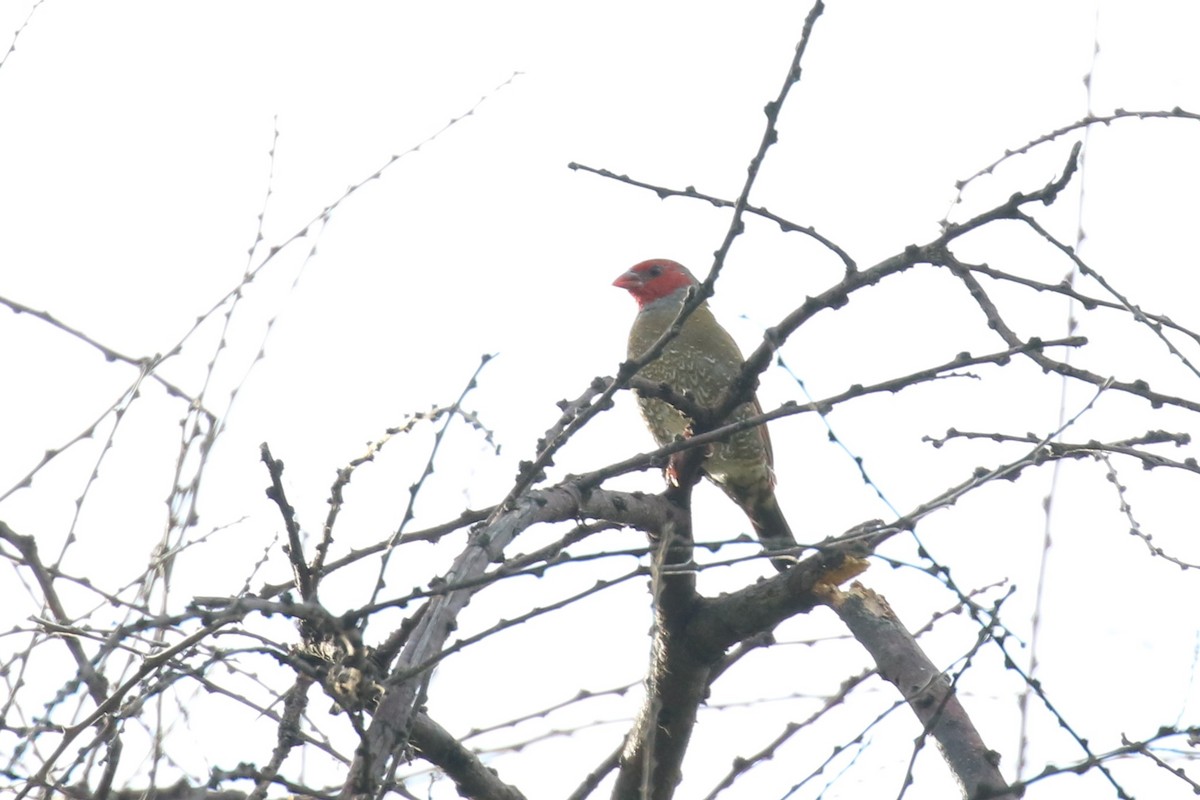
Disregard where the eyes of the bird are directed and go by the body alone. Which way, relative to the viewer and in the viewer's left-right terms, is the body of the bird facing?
facing to the left of the viewer
